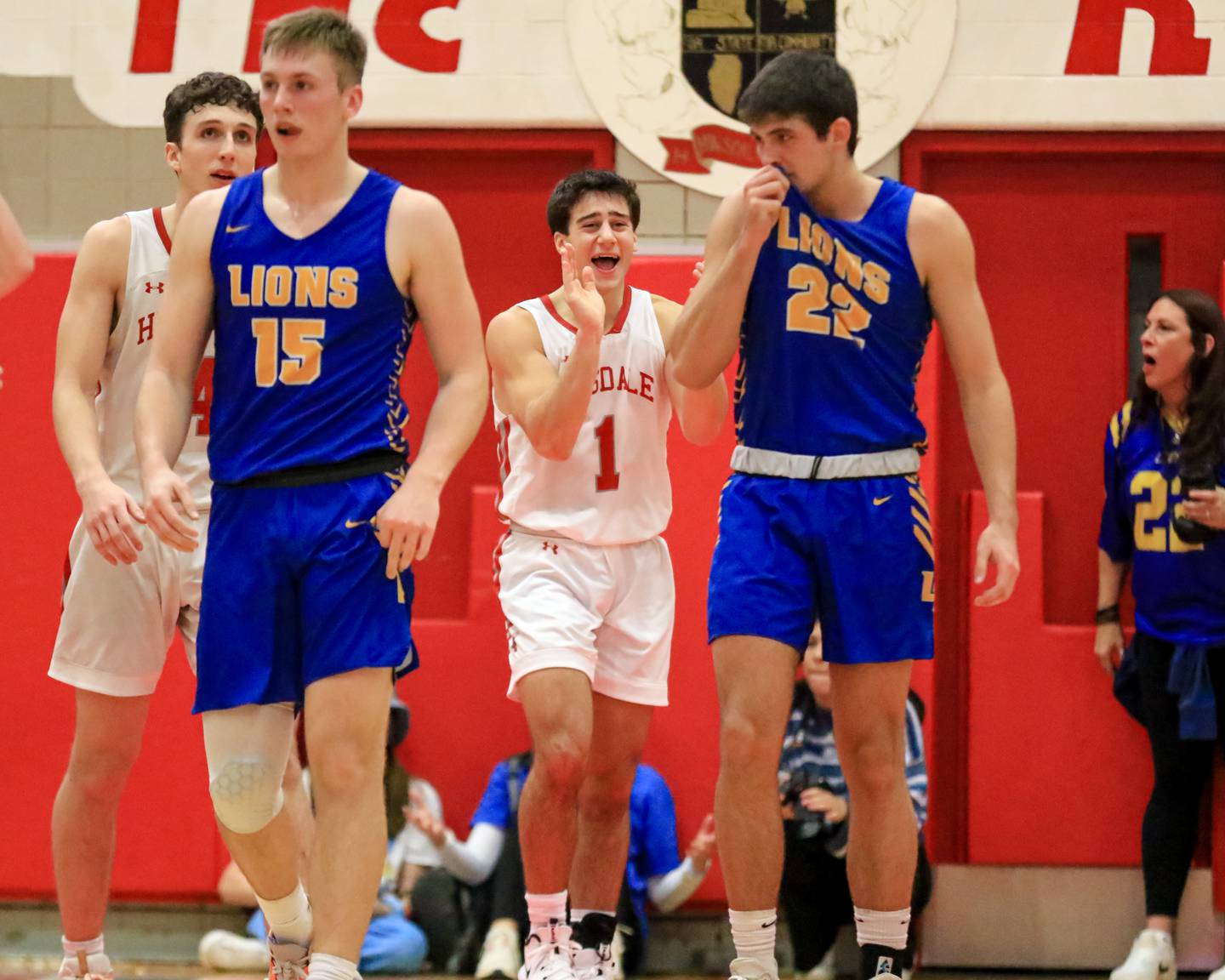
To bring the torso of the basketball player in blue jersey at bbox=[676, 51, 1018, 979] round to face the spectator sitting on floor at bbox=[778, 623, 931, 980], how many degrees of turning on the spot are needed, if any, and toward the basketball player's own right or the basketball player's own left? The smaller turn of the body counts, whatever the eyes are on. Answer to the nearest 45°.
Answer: approximately 180°

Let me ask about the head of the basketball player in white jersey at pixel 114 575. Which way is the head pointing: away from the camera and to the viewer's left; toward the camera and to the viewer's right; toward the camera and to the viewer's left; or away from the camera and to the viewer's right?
toward the camera and to the viewer's right

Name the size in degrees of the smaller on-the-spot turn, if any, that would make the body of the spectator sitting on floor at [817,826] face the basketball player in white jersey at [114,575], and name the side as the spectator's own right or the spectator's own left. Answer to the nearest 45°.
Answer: approximately 45° to the spectator's own right

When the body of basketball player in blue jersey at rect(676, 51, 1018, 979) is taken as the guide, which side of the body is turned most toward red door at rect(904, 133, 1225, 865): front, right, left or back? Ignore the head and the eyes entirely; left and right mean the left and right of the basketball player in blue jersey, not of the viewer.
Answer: back

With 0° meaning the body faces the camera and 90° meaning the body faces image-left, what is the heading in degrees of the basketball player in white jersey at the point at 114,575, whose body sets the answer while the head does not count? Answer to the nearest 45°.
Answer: approximately 315°

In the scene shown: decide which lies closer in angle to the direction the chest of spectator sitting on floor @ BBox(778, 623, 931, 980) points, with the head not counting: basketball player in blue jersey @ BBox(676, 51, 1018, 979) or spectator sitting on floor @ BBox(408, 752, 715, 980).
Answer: the basketball player in blue jersey

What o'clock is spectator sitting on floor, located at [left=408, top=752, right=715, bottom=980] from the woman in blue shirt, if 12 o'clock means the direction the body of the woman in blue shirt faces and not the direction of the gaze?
The spectator sitting on floor is roughly at 1 o'clock from the woman in blue shirt.
